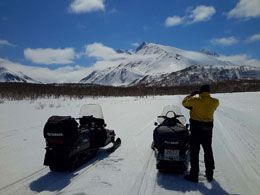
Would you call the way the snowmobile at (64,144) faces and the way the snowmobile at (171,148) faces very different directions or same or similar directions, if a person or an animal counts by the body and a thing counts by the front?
same or similar directions

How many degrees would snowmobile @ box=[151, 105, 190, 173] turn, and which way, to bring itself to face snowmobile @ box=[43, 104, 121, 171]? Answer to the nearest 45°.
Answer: approximately 90° to its left

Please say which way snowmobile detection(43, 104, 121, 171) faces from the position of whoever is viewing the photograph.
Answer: facing away from the viewer and to the right of the viewer

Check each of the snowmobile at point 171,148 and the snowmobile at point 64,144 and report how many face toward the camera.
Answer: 0

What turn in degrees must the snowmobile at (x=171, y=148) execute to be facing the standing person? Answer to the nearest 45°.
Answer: approximately 90° to its right

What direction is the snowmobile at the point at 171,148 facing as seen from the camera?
away from the camera

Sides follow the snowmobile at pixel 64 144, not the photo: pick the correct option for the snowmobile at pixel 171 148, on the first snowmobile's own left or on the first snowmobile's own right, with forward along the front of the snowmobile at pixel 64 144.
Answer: on the first snowmobile's own right

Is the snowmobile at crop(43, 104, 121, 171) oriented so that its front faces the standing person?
no
